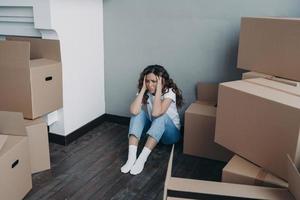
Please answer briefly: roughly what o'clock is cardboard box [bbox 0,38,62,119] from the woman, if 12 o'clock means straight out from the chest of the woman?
The cardboard box is roughly at 1 o'clock from the woman.

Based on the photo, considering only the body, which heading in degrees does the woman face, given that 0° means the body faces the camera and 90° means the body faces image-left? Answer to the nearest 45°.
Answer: approximately 45°

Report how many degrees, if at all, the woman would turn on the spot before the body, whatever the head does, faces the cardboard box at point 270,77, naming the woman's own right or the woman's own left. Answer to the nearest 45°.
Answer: approximately 90° to the woman's own left

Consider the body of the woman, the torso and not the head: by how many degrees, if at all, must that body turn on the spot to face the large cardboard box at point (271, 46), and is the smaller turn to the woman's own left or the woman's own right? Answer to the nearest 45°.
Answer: approximately 90° to the woman's own left

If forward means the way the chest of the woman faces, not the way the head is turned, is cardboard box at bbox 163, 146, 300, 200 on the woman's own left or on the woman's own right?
on the woman's own left

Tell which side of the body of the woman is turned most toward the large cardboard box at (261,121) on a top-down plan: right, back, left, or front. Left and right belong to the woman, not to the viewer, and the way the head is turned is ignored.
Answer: left

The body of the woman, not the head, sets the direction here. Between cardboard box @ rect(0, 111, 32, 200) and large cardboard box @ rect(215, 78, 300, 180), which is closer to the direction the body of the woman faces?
the cardboard box

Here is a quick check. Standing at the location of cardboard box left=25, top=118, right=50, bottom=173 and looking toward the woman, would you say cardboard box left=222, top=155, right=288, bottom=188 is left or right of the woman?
right
